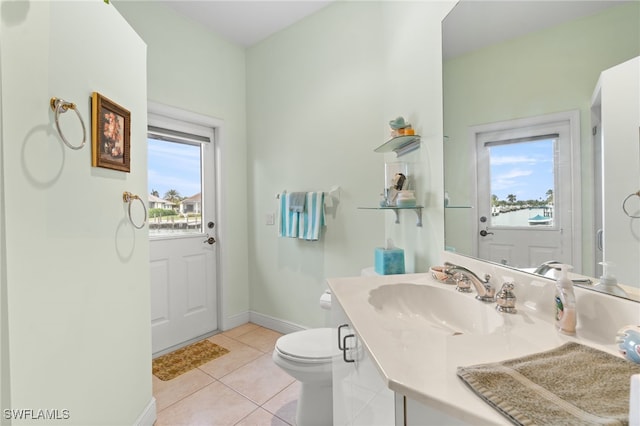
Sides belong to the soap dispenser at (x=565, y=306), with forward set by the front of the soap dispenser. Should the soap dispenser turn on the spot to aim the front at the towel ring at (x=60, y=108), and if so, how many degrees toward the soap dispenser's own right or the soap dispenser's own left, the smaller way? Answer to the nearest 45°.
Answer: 0° — it already faces it

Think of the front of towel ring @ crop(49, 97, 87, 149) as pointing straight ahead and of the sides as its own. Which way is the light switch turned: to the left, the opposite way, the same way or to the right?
to the right

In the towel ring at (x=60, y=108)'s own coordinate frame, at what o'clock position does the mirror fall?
The mirror is roughly at 12 o'clock from the towel ring.

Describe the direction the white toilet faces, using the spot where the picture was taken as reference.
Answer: facing to the left of the viewer

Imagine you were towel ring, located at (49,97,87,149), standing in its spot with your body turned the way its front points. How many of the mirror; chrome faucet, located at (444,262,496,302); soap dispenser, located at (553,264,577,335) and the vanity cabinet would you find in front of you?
4

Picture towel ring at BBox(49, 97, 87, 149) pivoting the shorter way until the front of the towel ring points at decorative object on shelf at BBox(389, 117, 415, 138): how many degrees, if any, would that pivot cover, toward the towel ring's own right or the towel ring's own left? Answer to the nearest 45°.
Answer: approximately 45° to the towel ring's own left

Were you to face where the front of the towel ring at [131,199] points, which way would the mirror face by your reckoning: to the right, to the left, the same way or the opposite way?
the opposite way

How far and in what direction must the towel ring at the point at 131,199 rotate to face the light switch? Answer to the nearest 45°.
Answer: approximately 90° to its left

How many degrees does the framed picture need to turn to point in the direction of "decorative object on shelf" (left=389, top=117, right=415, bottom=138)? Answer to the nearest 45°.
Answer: approximately 45° to its left
